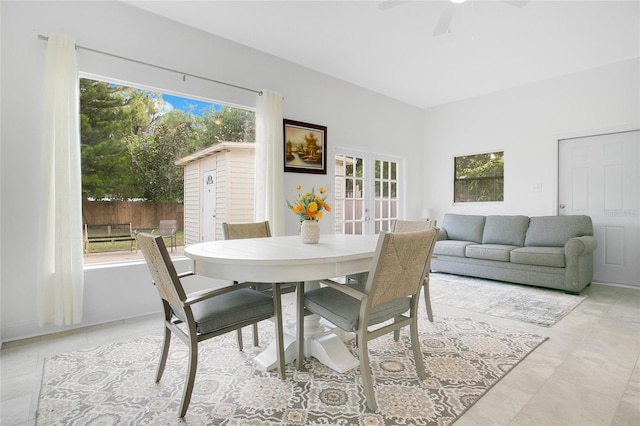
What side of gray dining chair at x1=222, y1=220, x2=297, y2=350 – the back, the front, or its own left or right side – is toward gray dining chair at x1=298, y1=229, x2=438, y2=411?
front

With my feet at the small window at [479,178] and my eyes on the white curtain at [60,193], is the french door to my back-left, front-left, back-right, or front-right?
front-right

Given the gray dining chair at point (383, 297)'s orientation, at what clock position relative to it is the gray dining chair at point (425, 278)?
the gray dining chair at point (425, 278) is roughly at 2 o'clock from the gray dining chair at point (383, 297).

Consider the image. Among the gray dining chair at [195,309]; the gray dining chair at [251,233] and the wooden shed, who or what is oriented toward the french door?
the gray dining chair at [195,309]

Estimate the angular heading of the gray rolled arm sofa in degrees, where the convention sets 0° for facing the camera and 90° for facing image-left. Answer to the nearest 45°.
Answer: approximately 45°

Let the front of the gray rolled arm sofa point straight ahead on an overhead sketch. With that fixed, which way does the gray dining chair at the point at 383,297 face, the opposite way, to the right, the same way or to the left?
to the right

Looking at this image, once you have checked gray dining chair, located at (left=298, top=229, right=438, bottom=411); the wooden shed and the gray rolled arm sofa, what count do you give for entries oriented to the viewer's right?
0

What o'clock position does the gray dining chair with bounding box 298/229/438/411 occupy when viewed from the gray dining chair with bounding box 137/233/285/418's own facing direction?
the gray dining chair with bounding box 298/229/438/411 is roughly at 2 o'clock from the gray dining chair with bounding box 137/233/285/418.

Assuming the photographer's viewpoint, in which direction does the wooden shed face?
facing the viewer and to the left of the viewer

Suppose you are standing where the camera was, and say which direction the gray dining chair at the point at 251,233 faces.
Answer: facing the viewer and to the right of the viewer

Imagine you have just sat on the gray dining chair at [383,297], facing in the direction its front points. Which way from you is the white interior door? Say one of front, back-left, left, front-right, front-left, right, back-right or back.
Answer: right

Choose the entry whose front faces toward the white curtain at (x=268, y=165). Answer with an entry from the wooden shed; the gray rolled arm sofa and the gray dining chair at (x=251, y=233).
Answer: the gray rolled arm sofa

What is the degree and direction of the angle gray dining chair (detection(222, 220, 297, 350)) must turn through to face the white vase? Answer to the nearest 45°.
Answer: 0° — it already faces it

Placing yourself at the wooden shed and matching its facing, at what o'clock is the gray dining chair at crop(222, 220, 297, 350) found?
The gray dining chair is roughly at 10 o'clock from the wooden shed.

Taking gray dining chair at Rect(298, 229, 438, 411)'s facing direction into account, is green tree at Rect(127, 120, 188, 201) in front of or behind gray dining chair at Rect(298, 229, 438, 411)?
in front

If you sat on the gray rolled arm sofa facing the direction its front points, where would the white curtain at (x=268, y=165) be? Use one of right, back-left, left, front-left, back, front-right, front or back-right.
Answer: front

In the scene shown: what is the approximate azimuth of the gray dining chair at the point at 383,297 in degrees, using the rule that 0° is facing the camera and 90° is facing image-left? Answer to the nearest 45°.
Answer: approximately 135°

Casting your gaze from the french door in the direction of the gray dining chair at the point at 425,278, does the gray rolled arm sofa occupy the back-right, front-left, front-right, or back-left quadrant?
front-left
